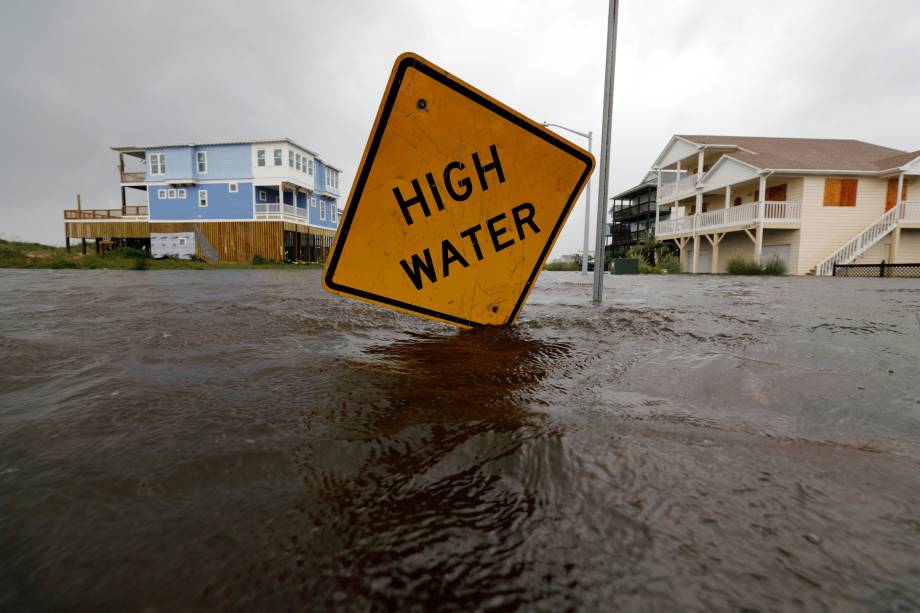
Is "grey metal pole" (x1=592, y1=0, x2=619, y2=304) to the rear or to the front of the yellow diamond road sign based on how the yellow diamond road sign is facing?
to the rear

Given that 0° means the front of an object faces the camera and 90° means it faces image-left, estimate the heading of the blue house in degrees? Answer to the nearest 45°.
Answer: approximately 315°

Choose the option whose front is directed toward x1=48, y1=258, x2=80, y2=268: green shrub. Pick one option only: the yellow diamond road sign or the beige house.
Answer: the beige house

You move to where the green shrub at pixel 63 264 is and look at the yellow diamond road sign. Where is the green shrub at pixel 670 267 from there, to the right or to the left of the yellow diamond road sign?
left

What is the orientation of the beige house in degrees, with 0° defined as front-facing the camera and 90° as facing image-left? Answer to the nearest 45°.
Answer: approximately 45°

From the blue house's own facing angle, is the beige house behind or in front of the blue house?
in front

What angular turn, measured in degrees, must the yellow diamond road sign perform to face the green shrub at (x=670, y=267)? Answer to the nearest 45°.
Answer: approximately 135° to its left

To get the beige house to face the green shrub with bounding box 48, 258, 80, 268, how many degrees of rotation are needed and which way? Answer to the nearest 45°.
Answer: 0° — it already faces it
